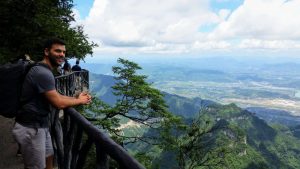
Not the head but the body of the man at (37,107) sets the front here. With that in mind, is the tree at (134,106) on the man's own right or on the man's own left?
on the man's own left

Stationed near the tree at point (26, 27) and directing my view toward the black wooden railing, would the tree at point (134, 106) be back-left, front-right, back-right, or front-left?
front-left

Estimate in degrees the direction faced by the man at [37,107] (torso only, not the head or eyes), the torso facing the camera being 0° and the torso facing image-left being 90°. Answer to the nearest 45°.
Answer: approximately 270°

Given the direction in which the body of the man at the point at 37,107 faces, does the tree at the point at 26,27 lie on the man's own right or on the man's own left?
on the man's own left
